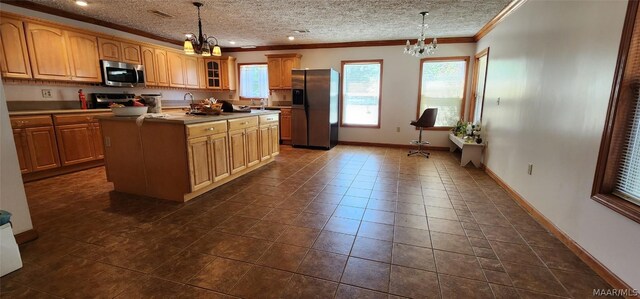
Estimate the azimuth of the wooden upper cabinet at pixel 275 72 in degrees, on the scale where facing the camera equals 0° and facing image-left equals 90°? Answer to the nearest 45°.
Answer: approximately 0°

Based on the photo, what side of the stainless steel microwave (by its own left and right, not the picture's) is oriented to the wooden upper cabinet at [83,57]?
right

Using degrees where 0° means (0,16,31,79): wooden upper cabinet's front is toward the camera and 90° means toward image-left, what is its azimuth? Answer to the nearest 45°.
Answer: approximately 315°

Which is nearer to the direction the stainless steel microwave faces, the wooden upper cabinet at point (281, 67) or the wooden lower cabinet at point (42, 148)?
the wooden upper cabinet

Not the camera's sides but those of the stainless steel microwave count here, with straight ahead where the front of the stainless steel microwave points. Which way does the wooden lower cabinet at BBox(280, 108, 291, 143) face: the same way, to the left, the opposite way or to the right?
to the right

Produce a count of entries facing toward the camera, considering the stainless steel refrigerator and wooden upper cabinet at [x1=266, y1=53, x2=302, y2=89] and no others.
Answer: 2

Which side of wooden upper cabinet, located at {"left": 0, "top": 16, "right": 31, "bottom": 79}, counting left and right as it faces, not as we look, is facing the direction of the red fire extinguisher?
left

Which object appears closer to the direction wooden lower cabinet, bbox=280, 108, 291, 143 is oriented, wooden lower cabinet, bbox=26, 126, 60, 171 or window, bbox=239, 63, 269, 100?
the wooden lower cabinet

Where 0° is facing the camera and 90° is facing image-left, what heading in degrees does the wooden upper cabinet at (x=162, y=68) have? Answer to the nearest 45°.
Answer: approximately 315°

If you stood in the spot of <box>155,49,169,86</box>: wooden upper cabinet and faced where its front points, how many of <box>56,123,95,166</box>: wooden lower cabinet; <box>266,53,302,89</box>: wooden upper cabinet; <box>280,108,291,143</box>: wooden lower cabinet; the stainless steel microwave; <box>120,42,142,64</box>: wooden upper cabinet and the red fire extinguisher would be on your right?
4

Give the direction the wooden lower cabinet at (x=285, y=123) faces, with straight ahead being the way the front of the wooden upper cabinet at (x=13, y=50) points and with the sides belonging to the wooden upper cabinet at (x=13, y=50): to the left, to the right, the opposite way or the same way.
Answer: to the right

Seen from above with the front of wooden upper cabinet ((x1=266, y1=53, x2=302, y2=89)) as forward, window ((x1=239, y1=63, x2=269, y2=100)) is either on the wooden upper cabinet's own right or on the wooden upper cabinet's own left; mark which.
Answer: on the wooden upper cabinet's own right

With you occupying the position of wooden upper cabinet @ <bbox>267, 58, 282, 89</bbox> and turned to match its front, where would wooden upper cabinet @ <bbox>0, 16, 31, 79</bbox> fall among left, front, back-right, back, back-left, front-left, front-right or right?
front-right
